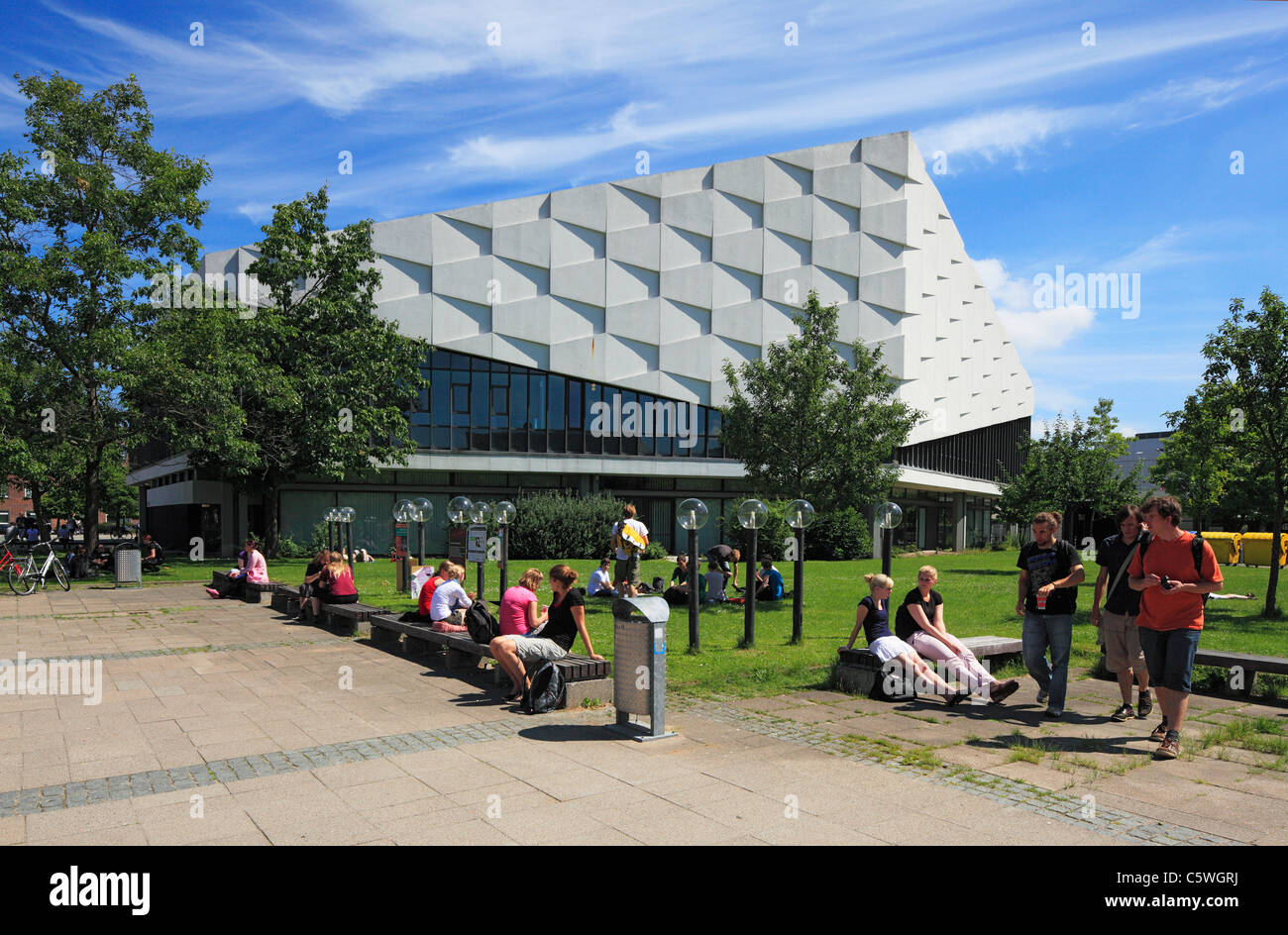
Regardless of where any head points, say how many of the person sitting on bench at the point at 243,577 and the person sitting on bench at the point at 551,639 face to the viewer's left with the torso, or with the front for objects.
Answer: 2

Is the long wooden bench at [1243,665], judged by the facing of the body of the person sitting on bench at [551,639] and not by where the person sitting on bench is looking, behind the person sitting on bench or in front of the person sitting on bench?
behind

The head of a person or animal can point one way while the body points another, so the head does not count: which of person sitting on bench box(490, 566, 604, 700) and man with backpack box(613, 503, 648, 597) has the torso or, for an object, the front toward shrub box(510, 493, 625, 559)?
the man with backpack

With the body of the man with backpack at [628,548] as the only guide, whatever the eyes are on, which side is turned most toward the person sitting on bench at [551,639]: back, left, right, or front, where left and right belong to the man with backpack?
back

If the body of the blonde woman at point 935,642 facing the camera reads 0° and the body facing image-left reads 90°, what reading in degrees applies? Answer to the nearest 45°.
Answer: approximately 315°

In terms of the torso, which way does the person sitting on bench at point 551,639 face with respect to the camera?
to the viewer's left

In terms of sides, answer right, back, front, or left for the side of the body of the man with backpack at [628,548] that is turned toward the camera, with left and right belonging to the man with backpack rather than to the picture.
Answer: back

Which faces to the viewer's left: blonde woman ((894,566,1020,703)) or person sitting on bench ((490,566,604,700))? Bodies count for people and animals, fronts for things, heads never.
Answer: the person sitting on bench

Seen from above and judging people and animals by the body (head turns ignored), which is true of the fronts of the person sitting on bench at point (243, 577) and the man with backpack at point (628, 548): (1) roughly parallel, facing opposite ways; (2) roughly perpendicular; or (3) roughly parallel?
roughly perpendicular
